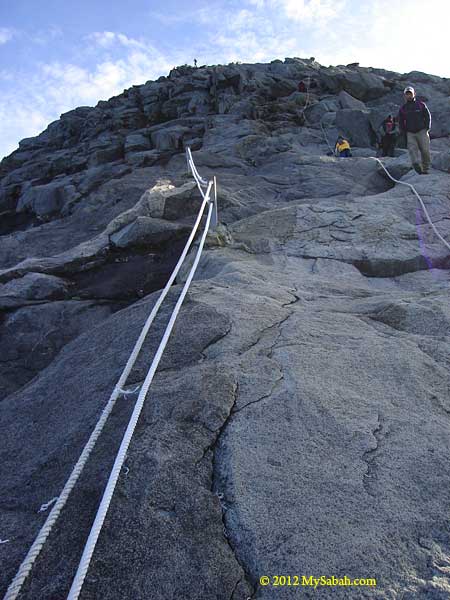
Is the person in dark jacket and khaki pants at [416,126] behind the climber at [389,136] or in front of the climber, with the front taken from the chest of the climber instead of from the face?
in front

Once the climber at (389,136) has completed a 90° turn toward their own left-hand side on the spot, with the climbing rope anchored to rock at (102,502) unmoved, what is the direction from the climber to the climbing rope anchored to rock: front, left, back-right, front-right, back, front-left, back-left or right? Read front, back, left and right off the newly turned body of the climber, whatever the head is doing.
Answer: right

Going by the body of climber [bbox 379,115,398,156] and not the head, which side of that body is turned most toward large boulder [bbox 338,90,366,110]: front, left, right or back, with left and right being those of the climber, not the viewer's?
back

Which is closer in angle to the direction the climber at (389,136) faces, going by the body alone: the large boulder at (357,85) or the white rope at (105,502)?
the white rope

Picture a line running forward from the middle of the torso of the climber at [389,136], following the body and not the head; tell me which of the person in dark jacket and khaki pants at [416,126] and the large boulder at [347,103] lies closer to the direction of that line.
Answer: the person in dark jacket and khaki pants

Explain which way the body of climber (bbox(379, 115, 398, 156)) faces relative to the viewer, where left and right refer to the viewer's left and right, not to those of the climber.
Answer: facing the viewer

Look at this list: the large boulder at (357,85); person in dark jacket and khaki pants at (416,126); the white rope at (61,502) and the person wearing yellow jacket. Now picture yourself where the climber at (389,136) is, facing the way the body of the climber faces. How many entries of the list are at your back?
1

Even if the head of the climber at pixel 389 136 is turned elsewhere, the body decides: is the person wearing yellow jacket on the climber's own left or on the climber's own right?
on the climber's own right

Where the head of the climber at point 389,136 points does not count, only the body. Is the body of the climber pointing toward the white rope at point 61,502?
yes

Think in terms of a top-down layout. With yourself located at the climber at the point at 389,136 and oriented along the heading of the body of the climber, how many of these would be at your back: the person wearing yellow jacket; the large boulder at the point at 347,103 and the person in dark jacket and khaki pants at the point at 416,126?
1

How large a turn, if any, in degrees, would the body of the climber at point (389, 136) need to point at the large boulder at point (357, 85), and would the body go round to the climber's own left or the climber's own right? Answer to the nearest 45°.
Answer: approximately 180°

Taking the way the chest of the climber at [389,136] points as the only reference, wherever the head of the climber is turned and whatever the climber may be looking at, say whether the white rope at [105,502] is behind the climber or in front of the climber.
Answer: in front
